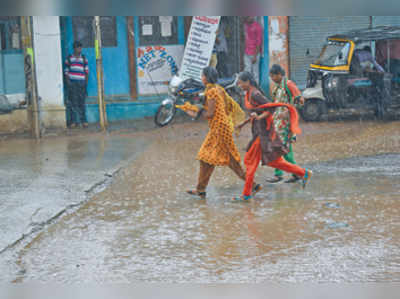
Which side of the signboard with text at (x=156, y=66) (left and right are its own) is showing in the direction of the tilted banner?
left

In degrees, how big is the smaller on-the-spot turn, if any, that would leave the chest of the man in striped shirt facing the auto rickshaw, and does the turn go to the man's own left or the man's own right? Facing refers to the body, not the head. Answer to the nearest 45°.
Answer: approximately 90° to the man's own left

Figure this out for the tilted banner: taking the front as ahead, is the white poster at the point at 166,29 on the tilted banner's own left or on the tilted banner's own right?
on the tilted banner's own right

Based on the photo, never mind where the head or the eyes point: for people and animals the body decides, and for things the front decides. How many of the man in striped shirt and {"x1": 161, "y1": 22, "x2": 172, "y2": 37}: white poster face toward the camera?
2

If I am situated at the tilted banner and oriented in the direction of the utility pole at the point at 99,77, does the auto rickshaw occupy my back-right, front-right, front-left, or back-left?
back-left

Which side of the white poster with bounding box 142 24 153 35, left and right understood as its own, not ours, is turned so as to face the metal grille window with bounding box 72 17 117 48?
right
